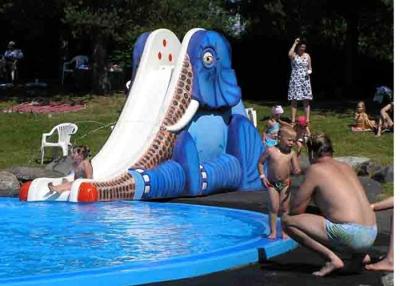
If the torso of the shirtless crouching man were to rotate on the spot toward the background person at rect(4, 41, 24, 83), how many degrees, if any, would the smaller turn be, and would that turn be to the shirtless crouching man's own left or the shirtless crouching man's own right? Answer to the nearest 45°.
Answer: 0° — they already face them

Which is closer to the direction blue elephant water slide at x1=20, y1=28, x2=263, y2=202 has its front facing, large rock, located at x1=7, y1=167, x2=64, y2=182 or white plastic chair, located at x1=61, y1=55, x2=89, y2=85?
the large rock

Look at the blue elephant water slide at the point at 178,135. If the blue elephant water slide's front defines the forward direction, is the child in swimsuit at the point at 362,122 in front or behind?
behind

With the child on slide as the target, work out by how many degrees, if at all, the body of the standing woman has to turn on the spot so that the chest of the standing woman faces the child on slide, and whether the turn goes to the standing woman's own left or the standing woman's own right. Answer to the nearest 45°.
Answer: approximately 45° to the standing woman's own right

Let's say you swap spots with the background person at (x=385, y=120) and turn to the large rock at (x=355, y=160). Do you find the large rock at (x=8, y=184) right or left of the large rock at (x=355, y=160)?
right

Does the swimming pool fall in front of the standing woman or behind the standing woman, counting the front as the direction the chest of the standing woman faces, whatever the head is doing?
in front

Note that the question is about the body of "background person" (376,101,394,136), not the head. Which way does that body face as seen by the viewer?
to the viewer's left

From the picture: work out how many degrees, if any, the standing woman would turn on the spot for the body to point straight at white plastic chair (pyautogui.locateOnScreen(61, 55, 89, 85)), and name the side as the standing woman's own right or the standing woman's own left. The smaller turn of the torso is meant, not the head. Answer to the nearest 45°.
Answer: approximately 135° to the standing woman's own right

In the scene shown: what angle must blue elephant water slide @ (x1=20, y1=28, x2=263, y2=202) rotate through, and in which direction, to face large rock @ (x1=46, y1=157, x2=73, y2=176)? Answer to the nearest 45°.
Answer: approximately 90° to its right

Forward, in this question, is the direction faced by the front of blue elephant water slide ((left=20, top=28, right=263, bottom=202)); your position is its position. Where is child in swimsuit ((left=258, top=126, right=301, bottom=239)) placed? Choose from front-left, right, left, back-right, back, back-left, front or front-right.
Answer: front-left

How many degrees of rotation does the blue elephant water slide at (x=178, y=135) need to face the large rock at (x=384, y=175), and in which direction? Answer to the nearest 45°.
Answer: approximately 135° to its left

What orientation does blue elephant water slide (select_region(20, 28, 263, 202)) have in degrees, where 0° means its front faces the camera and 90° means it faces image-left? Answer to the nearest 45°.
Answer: approximately 45°

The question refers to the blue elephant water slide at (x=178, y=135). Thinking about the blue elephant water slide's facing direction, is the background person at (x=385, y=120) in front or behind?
behind

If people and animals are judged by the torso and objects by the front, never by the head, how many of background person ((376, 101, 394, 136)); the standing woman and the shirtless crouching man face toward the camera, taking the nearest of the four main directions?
1

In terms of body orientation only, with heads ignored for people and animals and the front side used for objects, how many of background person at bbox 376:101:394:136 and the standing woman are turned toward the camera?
1

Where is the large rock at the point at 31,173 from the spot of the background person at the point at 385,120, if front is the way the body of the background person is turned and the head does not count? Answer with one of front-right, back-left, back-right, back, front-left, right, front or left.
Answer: front-left

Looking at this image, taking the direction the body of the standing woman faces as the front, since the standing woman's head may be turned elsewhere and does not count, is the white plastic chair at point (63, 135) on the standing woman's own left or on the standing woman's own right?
on the standing woman's own right

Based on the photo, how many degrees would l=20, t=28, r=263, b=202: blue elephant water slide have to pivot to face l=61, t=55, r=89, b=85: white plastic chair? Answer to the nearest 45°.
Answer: approximately 135° to its right
